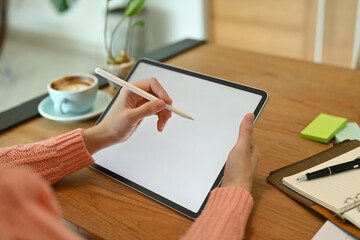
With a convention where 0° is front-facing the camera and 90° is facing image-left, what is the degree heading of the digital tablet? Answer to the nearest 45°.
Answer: approximately 45°
